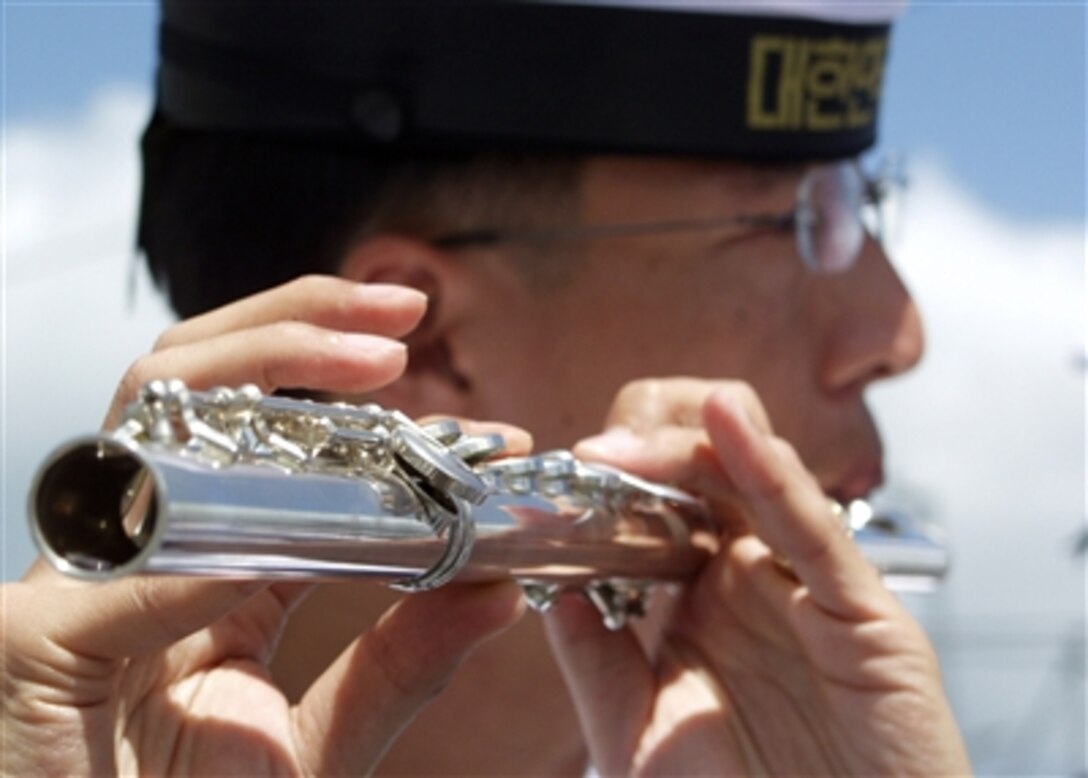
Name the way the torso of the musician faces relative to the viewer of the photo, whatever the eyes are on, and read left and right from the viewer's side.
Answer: facing to the right of the viewer

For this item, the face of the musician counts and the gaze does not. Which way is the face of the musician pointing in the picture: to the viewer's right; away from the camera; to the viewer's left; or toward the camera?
to the viewer's right
